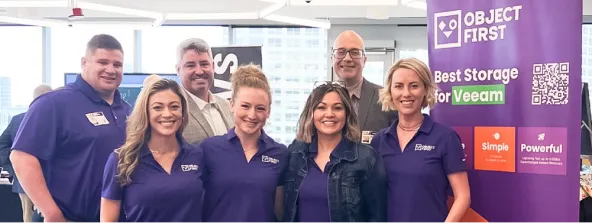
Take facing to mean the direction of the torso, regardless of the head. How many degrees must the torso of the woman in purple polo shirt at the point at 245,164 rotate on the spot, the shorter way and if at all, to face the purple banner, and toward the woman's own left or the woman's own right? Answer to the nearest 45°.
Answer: approximately 90° to the woman's own left

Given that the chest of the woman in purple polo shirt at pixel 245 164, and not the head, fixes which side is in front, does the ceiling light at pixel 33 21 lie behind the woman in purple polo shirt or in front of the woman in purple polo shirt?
behind

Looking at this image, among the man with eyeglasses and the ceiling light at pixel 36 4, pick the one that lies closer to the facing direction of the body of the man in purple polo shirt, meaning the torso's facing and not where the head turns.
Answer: the man with eyeglasses

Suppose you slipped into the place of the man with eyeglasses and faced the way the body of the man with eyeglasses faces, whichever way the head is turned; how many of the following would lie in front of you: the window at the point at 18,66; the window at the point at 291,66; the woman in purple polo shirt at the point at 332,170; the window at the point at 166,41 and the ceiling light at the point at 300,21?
1

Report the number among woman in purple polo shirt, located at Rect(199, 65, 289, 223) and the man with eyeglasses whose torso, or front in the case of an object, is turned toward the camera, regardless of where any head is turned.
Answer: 2

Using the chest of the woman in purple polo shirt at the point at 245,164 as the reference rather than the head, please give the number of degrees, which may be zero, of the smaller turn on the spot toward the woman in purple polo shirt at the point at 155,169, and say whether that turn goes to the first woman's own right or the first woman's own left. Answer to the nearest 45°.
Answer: approximately 90° to the first woman's own right

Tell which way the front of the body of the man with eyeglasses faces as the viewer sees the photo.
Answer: toward the camera

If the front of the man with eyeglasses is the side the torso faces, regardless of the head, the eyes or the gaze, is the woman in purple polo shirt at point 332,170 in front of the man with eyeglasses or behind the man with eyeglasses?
in front

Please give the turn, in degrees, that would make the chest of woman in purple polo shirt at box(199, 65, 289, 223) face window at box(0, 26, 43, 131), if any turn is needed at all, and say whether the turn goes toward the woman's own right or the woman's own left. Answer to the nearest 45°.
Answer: approximately 135° to the woman's own right

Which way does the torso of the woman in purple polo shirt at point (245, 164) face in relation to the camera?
toward the camera
